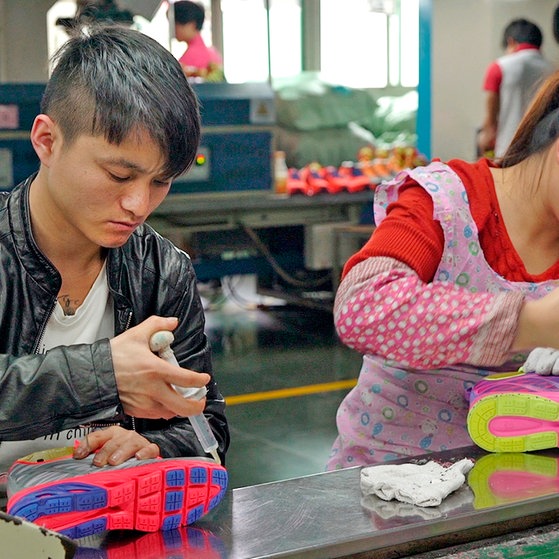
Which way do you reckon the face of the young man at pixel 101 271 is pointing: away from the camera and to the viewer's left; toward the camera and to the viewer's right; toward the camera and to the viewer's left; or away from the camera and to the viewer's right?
toward the camera and to the viewer's right

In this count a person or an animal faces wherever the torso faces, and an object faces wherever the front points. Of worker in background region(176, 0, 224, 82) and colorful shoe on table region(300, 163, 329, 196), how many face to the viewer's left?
1

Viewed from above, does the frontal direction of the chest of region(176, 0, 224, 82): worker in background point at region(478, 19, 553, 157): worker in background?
no

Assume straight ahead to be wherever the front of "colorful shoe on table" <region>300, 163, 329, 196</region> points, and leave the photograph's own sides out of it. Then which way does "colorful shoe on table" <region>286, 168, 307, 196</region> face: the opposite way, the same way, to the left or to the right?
the same way

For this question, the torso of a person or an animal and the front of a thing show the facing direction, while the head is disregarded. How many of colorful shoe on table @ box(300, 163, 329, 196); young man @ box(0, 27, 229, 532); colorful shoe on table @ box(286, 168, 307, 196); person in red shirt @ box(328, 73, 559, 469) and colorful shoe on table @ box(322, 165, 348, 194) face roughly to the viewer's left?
0

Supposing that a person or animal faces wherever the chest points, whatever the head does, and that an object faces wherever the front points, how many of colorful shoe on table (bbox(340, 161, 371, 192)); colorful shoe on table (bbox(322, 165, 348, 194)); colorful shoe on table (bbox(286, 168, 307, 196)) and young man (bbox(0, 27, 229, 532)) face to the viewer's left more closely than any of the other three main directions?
0

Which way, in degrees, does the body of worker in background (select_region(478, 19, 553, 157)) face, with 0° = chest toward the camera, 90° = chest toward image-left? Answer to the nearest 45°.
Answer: approximately 135°
